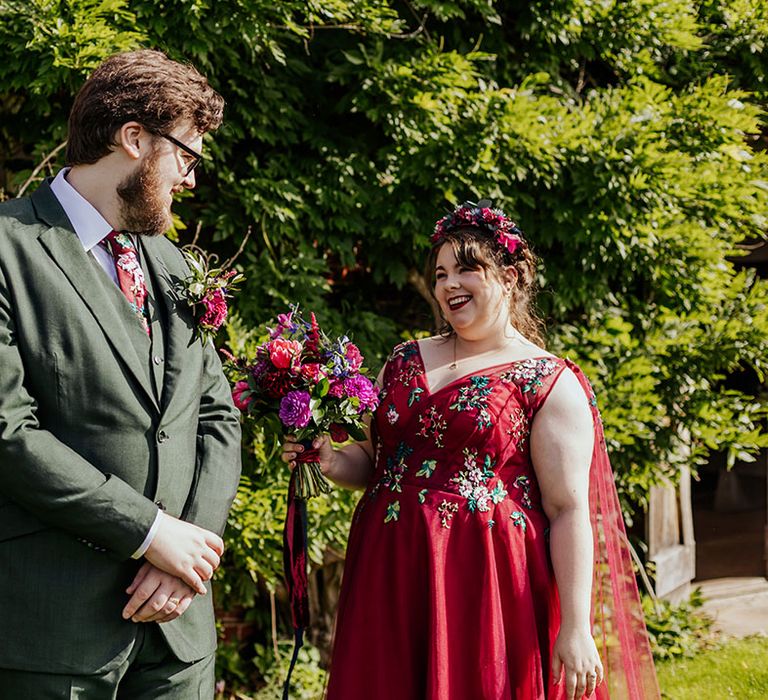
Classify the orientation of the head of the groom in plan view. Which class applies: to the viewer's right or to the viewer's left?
to the viewer's right

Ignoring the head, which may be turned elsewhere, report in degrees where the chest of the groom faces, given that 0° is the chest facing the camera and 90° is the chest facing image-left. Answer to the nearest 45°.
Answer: approximately 315°
